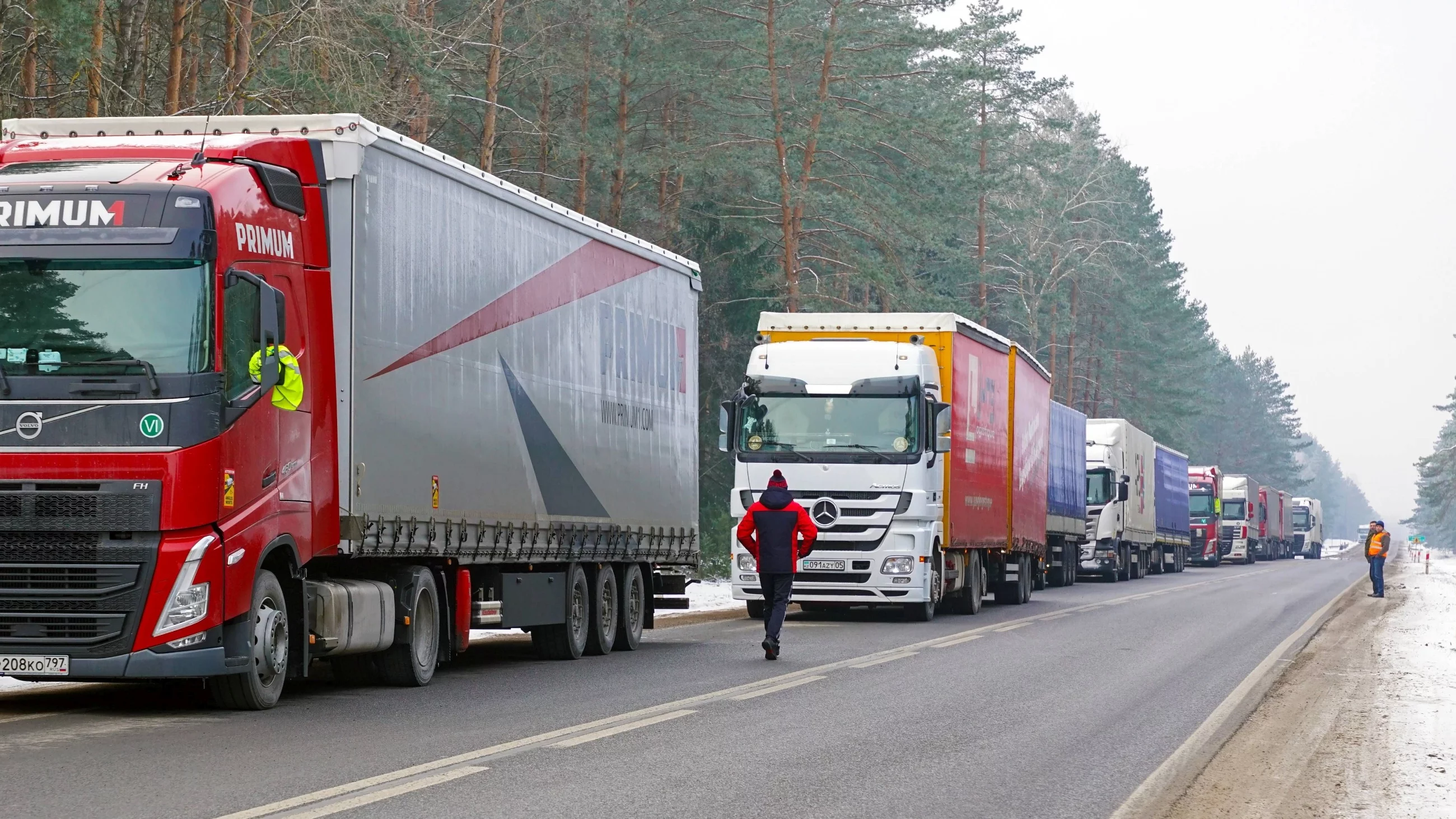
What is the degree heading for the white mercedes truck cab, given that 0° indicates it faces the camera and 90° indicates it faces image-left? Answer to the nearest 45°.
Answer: approximately 0°

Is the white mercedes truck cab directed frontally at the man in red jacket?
yes

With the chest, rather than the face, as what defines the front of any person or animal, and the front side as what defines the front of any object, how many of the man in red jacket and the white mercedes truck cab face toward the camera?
1

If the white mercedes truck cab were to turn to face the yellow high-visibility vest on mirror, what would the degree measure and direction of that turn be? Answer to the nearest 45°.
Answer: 0° — it already faces it

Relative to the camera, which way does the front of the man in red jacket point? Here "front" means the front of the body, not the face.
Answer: away from the camera

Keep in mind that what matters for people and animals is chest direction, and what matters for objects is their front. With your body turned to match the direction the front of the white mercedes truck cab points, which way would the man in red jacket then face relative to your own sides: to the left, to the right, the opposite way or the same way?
the opposite way

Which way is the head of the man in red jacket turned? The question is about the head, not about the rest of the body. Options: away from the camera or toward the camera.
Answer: away from the camera

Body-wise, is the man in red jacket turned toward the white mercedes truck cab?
yes
